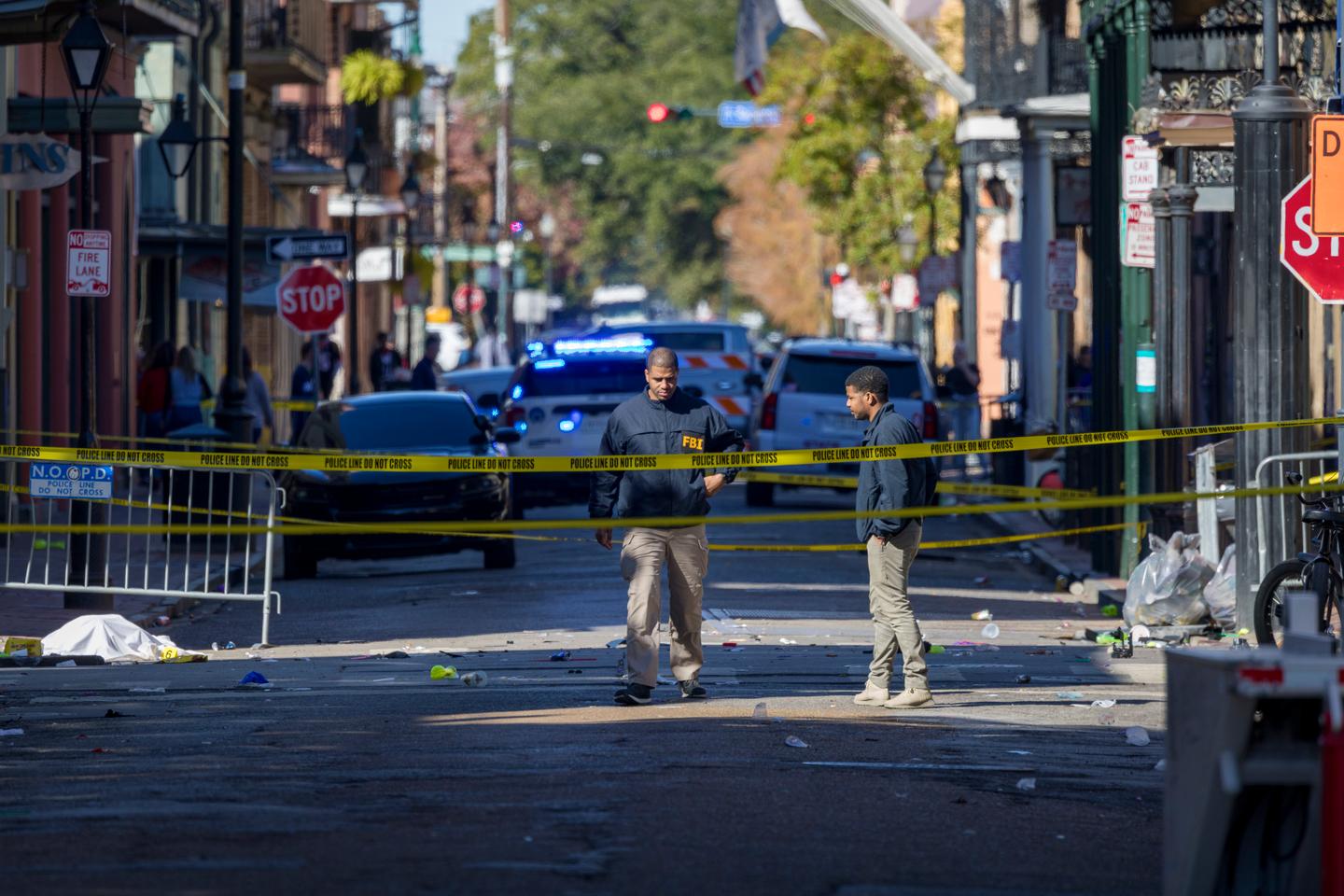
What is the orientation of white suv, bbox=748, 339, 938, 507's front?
away from the camera

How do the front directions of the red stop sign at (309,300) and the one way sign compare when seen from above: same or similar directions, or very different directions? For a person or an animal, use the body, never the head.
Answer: same or similar directions

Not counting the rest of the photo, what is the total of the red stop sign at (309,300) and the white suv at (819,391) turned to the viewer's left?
0

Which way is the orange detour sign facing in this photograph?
toward the camera

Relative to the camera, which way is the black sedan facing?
toward the camera

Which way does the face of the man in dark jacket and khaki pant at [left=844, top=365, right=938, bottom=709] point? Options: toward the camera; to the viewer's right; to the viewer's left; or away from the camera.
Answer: to the viewer's left

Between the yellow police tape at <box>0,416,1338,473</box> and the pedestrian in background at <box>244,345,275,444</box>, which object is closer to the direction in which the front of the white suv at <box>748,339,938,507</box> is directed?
the pedestrian in background

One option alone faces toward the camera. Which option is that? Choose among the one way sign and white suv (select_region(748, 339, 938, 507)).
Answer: the one way sign

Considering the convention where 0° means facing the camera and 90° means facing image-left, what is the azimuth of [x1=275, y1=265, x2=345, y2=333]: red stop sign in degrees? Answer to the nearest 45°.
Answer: approximately 0°

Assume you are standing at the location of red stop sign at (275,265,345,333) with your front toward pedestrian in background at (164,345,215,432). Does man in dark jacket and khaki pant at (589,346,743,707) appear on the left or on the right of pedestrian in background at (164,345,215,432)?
left

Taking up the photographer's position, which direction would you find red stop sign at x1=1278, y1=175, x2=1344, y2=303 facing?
facing the viewer

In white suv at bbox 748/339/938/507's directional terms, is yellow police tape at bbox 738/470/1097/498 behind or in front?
behind

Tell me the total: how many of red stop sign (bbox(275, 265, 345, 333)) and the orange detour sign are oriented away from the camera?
0
